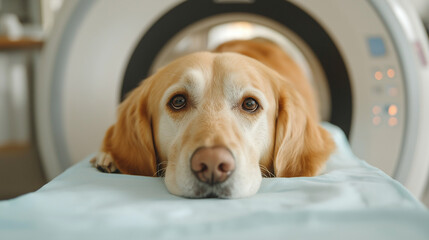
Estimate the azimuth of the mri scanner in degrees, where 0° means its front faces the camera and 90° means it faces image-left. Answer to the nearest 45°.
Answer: approximately 0°

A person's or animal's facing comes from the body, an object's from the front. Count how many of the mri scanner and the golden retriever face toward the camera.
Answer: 2

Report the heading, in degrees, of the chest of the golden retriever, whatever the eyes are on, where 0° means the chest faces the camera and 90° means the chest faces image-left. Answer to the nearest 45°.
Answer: approximately 0°
